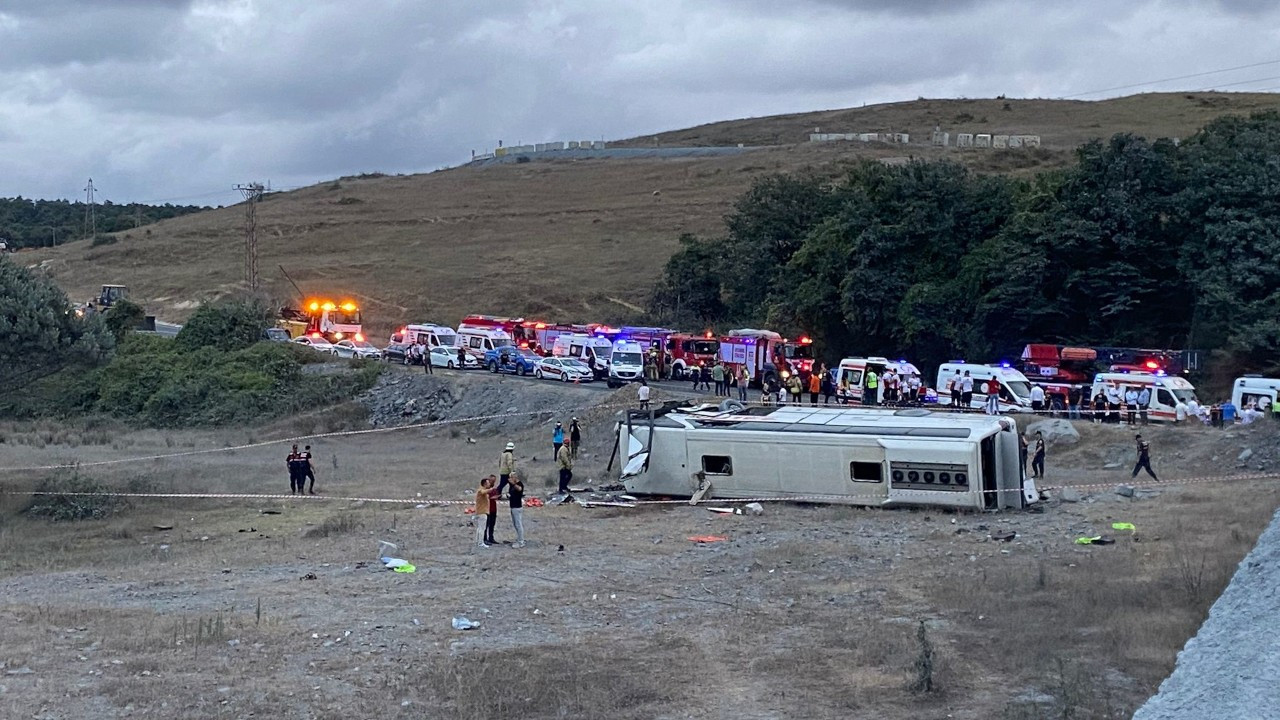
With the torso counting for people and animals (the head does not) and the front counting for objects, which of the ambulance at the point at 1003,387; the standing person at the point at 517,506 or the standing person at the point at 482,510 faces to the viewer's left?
the standing person at the point at 517,506

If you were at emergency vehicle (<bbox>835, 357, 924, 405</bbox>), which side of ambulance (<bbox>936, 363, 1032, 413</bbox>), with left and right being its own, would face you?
back

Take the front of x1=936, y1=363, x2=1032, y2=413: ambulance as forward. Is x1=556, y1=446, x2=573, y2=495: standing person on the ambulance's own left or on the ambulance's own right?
on the ambulance's own right

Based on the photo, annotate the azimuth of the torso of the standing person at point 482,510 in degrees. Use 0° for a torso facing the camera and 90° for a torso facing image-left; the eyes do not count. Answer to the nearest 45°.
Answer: approximately 270°

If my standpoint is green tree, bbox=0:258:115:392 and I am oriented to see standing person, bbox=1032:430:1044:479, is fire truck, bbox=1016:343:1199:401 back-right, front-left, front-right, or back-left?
front-left

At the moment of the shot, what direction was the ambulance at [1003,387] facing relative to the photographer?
facing the viewer and to the right of the viewer

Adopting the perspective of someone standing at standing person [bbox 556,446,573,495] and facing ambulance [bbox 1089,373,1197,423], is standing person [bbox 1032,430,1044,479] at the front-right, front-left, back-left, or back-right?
front-right

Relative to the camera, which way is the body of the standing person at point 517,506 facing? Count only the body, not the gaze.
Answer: to the viewer's left

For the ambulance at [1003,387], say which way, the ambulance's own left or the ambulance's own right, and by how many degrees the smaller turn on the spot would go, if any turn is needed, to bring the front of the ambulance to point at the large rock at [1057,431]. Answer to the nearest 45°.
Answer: approximately 45° to the ambulance's own right

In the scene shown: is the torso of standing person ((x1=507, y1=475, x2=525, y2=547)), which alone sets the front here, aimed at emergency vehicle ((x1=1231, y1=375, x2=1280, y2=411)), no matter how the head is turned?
no

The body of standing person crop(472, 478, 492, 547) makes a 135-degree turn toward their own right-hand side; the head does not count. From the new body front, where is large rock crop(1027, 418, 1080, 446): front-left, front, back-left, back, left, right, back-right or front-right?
back

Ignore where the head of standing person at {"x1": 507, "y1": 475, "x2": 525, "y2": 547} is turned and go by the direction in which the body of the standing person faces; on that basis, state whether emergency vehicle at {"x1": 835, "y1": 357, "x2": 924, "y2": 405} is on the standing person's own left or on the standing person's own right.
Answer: on the standing person's own right
